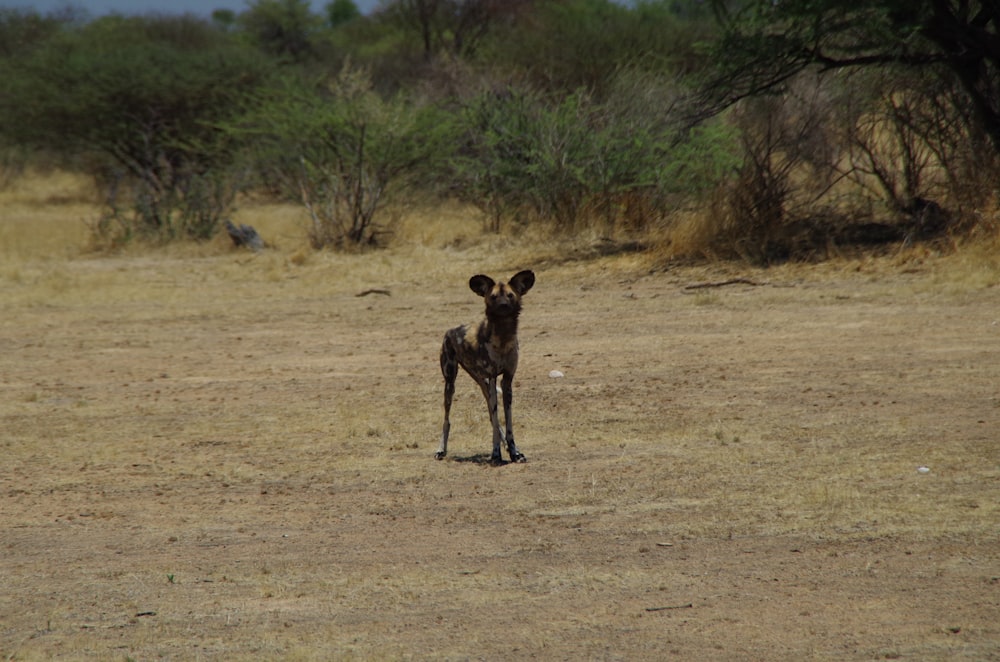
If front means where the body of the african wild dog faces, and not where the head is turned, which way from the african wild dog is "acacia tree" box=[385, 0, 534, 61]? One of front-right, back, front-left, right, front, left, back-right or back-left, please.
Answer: back-left

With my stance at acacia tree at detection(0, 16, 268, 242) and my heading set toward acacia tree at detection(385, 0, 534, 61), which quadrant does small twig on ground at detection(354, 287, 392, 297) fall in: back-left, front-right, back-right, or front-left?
back-right

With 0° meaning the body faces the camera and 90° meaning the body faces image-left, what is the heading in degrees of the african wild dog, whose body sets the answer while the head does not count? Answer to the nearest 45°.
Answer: approximately 315°

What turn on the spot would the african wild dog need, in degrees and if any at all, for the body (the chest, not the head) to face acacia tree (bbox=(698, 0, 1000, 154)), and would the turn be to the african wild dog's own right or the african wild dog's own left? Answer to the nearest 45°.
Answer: approximately 90° to the african wild dog's own left

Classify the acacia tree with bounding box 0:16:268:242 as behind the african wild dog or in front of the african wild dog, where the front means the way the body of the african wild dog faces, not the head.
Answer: behind

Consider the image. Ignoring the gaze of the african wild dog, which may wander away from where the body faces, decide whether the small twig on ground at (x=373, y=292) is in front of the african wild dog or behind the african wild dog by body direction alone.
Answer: behind

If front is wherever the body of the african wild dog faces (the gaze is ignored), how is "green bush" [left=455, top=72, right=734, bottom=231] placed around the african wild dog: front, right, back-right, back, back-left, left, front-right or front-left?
back-left

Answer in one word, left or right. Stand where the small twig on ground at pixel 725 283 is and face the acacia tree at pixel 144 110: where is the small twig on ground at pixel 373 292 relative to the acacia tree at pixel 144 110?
left
